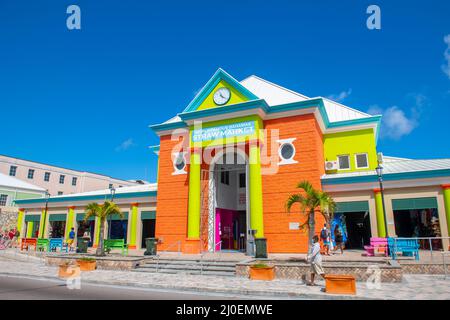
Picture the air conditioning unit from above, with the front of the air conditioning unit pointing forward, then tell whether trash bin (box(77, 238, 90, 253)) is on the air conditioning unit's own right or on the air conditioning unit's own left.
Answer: on the air conditioning unit's own right

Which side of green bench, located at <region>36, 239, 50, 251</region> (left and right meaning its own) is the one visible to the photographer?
front

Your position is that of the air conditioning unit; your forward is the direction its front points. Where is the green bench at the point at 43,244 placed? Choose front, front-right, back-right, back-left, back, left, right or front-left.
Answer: right

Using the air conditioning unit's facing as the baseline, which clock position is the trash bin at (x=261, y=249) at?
The trash bin is roughly at 1 o'clock from the air conditioning unit.

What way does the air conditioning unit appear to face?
toward the camera

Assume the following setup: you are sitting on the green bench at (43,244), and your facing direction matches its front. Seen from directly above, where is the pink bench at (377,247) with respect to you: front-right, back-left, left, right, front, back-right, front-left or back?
front-left

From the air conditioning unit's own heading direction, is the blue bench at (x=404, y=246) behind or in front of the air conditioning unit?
in front

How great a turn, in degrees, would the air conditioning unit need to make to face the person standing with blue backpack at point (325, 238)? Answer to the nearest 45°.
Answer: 0° — it already faces them

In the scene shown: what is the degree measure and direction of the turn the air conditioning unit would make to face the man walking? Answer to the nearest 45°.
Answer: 0° — it already faces them

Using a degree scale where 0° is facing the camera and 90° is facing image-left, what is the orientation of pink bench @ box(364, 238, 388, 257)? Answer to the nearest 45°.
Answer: approximately 45°

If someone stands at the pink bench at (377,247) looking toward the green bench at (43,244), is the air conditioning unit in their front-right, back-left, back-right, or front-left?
front-right

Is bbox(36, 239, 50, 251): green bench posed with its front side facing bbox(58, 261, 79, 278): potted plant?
yes

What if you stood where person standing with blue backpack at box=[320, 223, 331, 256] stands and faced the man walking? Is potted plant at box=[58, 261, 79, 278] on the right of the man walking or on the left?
right

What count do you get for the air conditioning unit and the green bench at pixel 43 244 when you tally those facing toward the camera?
2

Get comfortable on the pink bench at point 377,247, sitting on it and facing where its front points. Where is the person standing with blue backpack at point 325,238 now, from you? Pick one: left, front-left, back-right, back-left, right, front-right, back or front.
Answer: front-right
